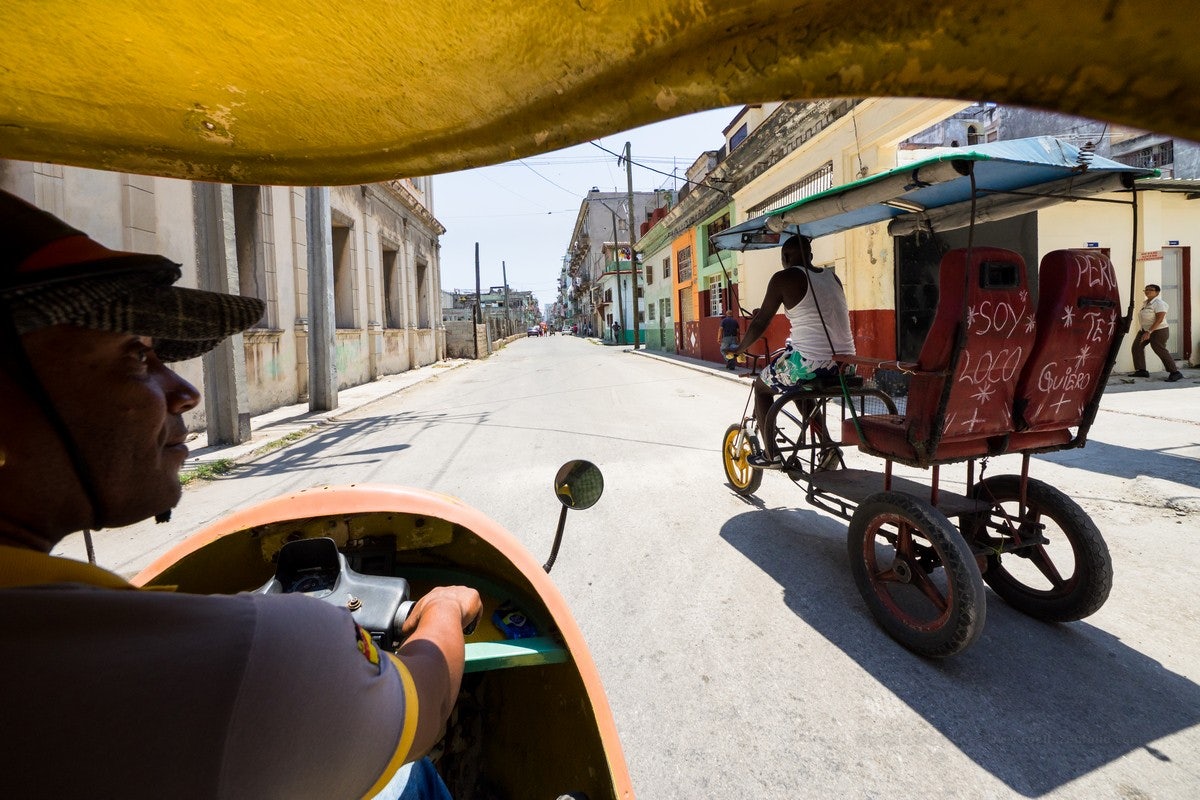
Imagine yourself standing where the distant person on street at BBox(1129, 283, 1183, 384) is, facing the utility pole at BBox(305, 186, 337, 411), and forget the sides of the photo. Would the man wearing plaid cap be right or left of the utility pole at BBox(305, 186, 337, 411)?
left

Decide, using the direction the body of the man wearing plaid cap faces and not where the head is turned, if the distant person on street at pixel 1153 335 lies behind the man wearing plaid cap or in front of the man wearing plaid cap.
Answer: in front

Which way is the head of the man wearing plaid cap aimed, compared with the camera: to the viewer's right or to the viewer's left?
to the viewer's right

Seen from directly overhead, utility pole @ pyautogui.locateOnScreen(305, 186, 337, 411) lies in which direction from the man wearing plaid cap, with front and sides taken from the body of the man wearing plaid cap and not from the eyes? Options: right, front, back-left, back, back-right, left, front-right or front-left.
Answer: front-left

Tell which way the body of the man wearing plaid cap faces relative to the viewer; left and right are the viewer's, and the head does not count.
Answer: facing away from the viewer and to the right of the viewer
